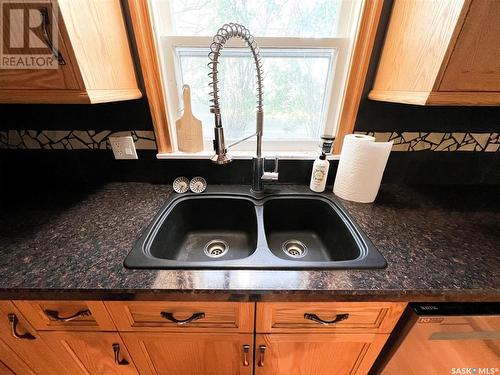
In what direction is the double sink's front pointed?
toward the camera

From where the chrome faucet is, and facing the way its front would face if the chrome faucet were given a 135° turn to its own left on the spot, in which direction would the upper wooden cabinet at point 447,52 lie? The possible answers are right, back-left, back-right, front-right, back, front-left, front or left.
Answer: front

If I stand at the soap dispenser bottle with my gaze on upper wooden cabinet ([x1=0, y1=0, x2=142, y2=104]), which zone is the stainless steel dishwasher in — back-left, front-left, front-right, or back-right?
back-left

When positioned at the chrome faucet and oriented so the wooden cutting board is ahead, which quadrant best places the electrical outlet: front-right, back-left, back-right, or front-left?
front-left

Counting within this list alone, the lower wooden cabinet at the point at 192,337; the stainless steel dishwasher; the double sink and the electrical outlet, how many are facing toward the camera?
4

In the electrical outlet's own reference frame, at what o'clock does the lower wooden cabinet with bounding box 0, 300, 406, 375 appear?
The lower wooden cabinet is roughly at 12 o'clock from the electrical outlet.

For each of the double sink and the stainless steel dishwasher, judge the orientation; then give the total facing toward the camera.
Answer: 2

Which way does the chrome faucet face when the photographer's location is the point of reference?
facing the viewer and to the left of the viewer

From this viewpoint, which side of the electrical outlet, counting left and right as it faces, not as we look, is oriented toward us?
front
